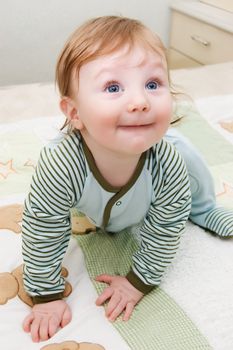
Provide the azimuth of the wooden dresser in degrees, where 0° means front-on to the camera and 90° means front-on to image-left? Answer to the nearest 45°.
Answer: approximately 45°

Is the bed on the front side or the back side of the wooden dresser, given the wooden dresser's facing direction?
on the front side
